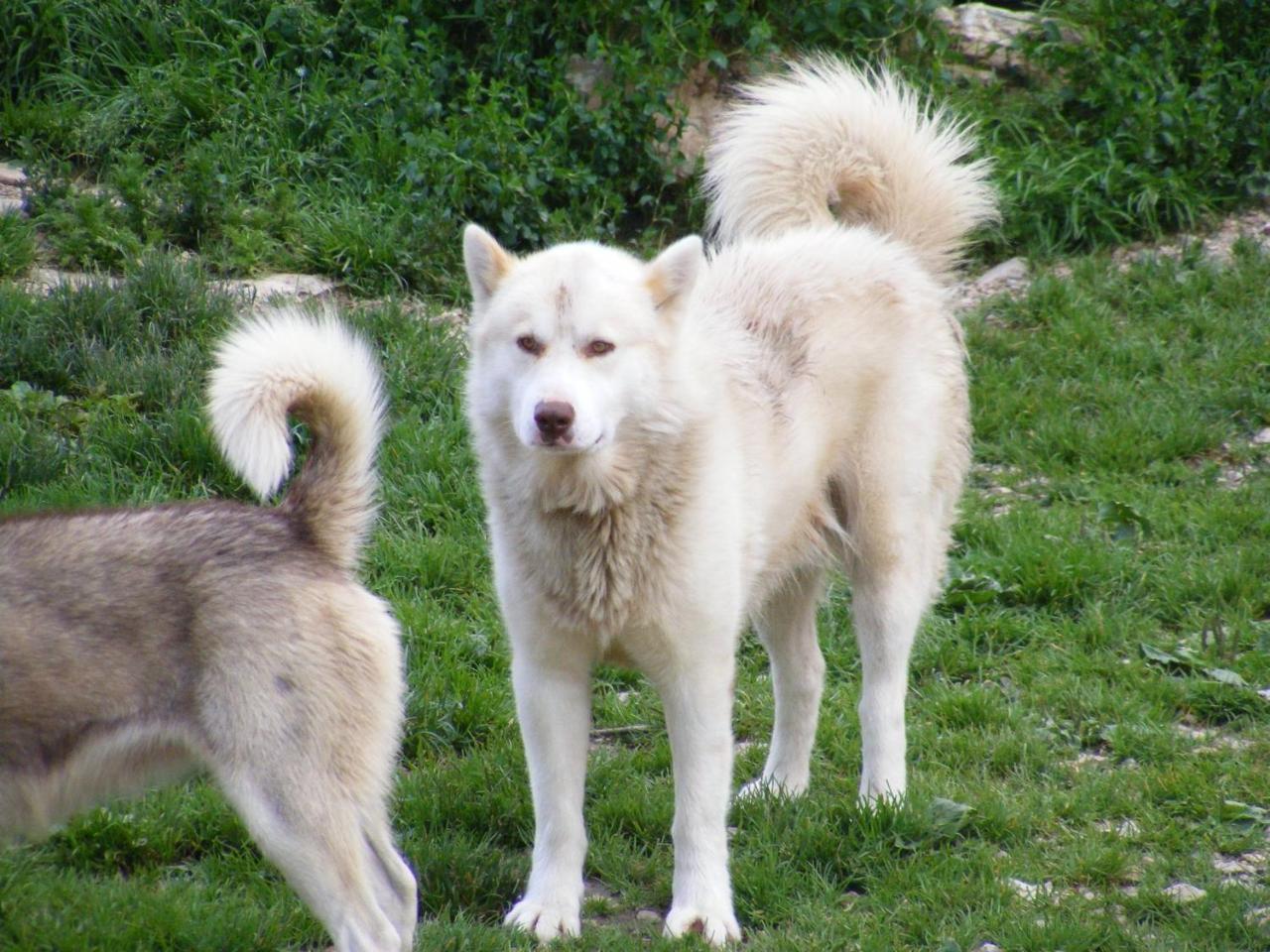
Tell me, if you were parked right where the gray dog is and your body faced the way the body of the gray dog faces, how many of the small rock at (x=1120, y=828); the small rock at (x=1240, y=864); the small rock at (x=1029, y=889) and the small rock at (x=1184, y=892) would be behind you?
4

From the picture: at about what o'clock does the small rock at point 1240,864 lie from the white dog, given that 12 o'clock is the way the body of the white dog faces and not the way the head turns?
The small rock is roughly at 8 o'clock from the white dog.

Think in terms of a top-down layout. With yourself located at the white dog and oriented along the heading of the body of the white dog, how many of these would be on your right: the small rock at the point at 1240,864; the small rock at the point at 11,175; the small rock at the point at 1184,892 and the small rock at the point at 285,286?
2

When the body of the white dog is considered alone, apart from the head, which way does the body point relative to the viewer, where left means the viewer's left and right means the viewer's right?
facing the viewer and to the left of the viewer

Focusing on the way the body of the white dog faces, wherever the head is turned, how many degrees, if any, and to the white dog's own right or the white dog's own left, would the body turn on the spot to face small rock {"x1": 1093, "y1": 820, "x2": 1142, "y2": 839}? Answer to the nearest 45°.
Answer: approximately 135° to the white dog's own left

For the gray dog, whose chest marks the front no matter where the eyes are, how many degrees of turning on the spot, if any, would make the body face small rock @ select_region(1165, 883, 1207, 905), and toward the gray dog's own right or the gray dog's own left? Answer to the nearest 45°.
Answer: approximately 180°

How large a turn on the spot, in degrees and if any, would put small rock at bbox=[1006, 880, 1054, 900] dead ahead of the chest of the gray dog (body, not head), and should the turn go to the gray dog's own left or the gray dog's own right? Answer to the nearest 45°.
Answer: approximately 180°

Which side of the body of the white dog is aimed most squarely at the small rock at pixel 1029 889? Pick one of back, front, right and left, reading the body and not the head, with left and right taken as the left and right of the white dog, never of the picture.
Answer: left

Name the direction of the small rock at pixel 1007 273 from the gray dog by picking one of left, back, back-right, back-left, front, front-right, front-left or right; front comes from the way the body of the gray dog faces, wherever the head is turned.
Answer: back-right

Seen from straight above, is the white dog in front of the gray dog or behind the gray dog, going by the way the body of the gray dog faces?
behind

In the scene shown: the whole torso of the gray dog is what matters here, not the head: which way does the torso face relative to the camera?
to the viewer's left

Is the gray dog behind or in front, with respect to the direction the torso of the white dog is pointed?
in front

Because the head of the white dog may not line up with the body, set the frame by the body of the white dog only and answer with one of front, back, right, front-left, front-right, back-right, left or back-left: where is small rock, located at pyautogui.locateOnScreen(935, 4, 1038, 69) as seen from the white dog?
back-right

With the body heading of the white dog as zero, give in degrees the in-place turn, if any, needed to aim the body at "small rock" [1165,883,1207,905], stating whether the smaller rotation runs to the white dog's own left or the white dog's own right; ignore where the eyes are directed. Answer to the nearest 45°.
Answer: approximately 135° to the white dog's own left

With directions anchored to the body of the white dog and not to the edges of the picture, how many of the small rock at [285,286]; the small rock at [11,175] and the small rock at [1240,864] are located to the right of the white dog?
2
